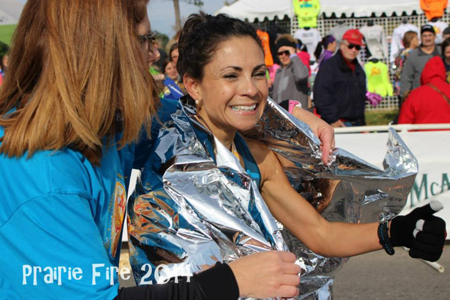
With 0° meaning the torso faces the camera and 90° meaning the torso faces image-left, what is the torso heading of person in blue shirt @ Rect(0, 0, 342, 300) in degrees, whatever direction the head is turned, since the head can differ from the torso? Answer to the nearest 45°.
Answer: approximately 270°

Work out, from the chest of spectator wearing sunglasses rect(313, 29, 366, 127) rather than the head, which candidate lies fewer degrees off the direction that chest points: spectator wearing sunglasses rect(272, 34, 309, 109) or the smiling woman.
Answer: the smiling woman

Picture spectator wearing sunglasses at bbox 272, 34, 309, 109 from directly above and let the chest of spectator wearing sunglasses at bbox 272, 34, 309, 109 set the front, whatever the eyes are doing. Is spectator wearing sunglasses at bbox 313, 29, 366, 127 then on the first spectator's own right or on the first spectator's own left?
on the first spectator's own left

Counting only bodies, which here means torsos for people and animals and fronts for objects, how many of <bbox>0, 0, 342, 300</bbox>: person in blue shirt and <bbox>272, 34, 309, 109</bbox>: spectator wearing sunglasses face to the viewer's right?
1

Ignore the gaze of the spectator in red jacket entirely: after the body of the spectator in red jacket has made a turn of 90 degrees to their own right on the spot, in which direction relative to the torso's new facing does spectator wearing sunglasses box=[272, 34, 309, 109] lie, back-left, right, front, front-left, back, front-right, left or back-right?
back-left

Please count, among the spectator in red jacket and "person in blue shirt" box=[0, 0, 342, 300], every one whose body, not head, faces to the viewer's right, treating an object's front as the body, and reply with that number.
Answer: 1

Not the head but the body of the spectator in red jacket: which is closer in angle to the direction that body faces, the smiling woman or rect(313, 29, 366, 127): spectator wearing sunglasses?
the spectator wearing sunglasses

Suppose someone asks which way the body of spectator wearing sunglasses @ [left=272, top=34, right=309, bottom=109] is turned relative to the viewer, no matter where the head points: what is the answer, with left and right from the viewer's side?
facing the viewer and to the left of the viewer

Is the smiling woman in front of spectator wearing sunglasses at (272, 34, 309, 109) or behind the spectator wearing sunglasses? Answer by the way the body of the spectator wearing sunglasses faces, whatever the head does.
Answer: in front

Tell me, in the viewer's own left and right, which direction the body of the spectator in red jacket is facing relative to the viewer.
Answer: facing away from the viewer

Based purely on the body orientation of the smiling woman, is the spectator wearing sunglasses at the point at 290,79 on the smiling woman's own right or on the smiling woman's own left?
on the smiling woman's own left

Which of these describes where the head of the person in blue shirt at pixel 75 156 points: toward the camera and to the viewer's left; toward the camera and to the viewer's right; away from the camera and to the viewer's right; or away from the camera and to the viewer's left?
away from the camera and to the viewer's right
